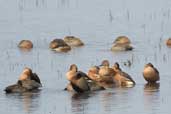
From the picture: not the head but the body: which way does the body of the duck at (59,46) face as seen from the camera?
to the viewer's left

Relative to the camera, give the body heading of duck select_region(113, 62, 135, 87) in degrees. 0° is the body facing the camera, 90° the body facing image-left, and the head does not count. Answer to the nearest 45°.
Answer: approximately 45°

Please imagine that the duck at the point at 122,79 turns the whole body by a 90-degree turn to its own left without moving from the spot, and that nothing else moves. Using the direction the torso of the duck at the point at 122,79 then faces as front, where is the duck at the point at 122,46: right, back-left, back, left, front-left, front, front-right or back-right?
back-left
